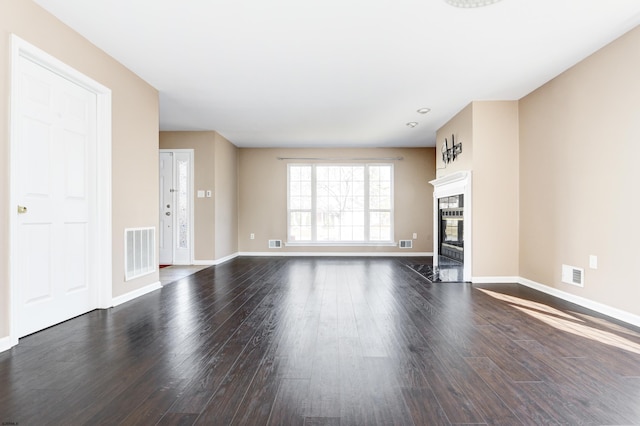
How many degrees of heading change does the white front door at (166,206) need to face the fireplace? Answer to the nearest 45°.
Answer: approximately 45° to its left

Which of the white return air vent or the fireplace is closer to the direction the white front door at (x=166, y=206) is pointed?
the white return air vent

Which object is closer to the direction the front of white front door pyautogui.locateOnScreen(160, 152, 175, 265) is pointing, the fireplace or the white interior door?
the white interior door

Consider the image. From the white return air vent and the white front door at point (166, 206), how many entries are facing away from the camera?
0

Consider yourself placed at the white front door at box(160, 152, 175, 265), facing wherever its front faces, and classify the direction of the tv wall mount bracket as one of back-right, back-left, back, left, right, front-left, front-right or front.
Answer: front-left

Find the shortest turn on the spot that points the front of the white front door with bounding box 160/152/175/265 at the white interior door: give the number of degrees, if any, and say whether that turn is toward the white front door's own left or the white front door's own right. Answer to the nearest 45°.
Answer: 0° — it already faces it

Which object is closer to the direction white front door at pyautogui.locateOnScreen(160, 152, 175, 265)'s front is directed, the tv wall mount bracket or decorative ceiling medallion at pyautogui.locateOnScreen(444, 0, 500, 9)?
the decorative ceiling medallion

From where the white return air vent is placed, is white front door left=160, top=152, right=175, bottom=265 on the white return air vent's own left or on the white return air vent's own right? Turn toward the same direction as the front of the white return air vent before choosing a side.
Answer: on the white return air vent's own left

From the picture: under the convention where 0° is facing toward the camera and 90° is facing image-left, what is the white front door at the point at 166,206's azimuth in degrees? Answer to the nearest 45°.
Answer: approximately 0°

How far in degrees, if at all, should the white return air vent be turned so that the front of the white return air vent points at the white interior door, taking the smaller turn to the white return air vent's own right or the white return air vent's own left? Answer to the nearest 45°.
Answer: approximately 90° to the white return air vent's own right

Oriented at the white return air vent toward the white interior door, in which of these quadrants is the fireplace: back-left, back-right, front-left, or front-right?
back-left

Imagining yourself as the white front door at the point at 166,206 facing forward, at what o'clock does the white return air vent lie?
The white return air vent is roughly at 12 o'clock from the white front door.
